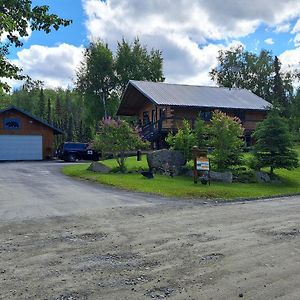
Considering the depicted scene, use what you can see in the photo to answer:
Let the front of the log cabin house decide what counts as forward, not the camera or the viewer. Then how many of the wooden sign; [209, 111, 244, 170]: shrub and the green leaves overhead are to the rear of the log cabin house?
0

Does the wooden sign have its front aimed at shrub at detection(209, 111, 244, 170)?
no

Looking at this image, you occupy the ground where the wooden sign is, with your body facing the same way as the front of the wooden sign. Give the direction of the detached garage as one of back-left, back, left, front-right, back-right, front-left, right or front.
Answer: back-right

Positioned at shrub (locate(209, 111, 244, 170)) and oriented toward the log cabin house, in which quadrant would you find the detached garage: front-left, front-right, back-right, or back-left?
front-left

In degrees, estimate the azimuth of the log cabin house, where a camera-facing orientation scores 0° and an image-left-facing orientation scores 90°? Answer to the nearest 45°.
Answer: approximately 45°

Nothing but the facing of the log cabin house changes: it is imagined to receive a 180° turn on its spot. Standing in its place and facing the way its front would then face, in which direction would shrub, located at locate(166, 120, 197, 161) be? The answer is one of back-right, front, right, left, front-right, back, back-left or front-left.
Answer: back-right

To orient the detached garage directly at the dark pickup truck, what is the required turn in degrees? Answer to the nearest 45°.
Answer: approximately 45° to its left

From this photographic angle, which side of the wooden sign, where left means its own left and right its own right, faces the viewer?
front

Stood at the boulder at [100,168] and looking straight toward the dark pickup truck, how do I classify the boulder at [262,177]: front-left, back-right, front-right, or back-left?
back-right

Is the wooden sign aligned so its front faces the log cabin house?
no

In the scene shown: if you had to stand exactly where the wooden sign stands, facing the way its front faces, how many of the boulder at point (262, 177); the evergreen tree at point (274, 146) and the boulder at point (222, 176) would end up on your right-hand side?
0

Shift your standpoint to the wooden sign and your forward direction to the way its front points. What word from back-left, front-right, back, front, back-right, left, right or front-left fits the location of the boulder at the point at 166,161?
back-right

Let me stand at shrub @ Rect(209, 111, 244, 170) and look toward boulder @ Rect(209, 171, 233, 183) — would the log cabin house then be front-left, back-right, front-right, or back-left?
back-right

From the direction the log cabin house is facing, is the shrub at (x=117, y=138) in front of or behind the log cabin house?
in front

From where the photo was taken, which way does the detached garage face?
toward the camera

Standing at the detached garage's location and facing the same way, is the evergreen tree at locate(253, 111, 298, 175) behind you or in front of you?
in front

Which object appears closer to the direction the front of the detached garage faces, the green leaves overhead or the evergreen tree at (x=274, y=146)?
the green leaves overhead

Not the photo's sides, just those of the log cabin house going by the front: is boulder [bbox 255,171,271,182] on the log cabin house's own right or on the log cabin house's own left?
on the log cabin house's own left

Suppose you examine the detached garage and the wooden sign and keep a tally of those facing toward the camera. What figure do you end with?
2
